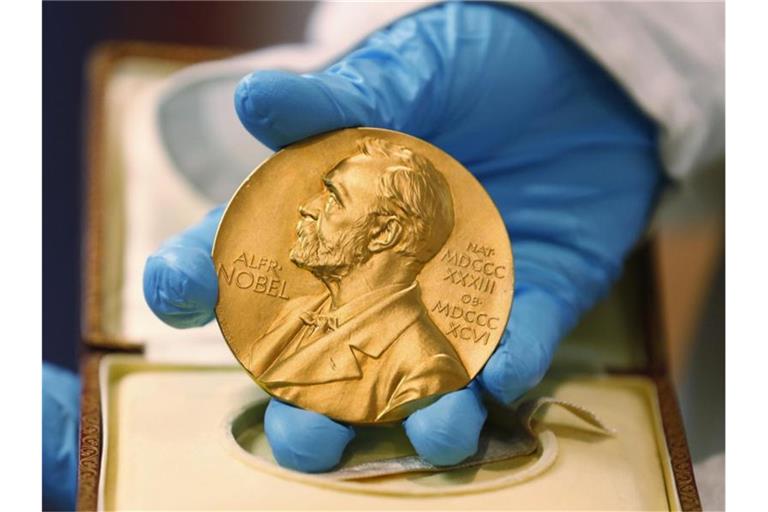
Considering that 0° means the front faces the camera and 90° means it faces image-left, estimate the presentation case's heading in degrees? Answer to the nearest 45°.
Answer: approximately 0°
